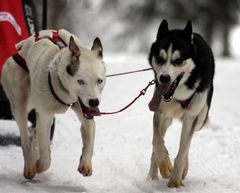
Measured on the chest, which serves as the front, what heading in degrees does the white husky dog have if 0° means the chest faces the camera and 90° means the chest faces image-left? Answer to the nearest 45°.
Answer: approximately 315°

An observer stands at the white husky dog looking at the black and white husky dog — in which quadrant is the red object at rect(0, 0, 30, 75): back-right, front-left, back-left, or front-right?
back-left

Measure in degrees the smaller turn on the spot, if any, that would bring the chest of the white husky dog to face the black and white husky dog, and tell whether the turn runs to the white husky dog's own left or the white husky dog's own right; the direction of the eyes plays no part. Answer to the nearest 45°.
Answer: approximately 45° to the white husky dog's own left

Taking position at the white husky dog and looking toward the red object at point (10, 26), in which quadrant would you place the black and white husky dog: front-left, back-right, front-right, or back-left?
back-right

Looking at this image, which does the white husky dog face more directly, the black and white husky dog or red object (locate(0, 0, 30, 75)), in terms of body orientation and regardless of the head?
the black and white husky dog

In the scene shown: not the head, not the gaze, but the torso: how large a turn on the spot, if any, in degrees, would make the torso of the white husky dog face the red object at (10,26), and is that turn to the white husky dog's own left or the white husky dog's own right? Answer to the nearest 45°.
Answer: approximately 135° to the white husky dog's own left
